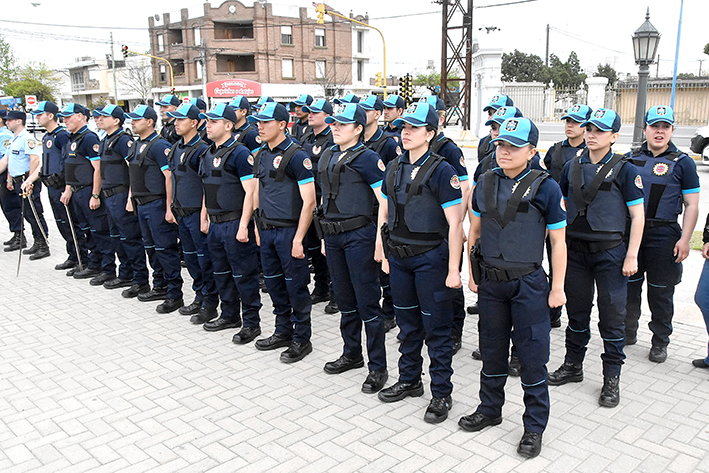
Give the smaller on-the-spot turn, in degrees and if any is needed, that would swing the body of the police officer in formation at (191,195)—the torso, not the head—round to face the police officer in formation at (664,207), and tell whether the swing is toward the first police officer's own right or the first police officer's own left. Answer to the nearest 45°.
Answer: approximately 90° to the first police officer's own left

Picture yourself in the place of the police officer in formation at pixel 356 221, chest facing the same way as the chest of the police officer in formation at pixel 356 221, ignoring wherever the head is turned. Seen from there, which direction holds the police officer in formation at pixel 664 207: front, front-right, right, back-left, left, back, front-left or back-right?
back-left

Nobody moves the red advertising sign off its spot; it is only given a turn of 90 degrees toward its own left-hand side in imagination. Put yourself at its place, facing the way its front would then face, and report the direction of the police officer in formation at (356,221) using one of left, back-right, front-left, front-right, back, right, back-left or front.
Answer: right

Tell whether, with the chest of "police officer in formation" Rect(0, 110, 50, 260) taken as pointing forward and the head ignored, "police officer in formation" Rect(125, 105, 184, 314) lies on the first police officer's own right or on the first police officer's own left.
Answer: on the first police officer's own left

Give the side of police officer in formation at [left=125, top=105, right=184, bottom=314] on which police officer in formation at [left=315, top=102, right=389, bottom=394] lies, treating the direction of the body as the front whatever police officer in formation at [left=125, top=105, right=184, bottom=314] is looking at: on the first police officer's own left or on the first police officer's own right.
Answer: on the first police officer's own left

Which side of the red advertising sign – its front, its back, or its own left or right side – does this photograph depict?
front

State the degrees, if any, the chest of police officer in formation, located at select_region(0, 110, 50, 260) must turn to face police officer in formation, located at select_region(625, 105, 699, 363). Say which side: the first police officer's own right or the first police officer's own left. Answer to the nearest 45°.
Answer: approximately 90° to the first police officer's own left

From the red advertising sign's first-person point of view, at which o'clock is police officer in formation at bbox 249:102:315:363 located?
The police officer in formation is roughly at 12 o'clock from the red advertising sign.

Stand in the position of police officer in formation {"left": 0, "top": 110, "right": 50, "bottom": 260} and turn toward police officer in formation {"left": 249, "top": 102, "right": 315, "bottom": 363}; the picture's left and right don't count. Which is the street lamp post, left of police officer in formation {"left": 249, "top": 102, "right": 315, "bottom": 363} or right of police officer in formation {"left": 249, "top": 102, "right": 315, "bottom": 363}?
left

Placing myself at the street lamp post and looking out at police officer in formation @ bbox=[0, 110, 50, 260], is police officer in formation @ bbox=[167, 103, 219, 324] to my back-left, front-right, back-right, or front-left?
front-left

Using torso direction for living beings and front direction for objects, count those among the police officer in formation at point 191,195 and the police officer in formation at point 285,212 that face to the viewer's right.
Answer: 0

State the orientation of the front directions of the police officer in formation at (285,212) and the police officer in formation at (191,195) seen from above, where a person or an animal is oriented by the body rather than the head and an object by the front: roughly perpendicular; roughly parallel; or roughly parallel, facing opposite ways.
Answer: roughly parallel

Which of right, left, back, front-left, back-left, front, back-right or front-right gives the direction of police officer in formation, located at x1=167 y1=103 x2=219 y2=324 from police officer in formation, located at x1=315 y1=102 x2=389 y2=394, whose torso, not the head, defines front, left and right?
right

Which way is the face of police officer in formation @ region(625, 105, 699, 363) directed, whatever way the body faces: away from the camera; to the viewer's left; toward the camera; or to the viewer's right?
toward the camera

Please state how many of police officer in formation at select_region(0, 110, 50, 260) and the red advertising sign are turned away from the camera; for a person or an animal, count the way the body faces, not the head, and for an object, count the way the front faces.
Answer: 0

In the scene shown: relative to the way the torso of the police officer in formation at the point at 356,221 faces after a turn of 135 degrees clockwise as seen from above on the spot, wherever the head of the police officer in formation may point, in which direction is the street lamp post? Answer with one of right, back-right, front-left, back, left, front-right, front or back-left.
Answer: front-right

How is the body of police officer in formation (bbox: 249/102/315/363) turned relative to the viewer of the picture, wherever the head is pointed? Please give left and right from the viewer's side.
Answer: facing the viewer and to the left of the viewer

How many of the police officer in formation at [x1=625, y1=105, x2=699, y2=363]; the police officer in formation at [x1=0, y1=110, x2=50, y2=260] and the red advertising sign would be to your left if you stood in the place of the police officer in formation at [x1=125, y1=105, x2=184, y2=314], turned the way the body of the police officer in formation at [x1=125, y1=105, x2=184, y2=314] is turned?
1
